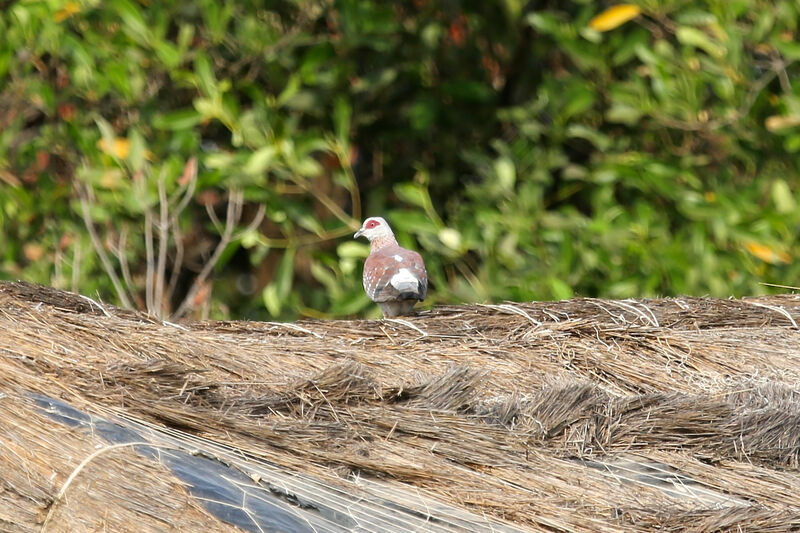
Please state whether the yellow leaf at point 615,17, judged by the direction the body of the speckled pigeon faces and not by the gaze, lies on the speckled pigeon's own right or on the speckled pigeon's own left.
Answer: on the speckled pigeon's own right

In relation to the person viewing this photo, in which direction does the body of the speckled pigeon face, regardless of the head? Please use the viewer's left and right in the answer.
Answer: facing away from the viewer and to the left of the viewer

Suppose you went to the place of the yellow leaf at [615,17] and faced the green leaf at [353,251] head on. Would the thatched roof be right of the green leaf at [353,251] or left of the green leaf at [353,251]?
left
